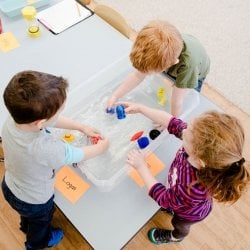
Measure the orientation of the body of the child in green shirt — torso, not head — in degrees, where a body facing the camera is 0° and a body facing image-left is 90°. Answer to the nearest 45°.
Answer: approximately 45°

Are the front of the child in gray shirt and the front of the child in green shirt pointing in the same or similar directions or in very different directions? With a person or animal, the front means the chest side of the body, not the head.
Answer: very different directions

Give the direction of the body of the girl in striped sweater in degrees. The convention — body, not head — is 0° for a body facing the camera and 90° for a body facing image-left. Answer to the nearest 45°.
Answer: approximately 90°

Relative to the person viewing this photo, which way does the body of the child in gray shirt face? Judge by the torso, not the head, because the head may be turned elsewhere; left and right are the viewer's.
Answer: facing away from the viewer and to the right of the viewer

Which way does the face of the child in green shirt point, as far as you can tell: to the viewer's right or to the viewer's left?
to the viewer's left

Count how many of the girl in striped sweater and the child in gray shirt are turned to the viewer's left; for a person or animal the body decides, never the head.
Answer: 1

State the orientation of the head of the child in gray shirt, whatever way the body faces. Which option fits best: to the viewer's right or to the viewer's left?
to the viewer's right

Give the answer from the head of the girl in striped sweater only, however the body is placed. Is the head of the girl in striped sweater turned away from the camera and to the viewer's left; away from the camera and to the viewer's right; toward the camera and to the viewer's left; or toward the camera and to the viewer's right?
away from the camera and to the viewer's left
